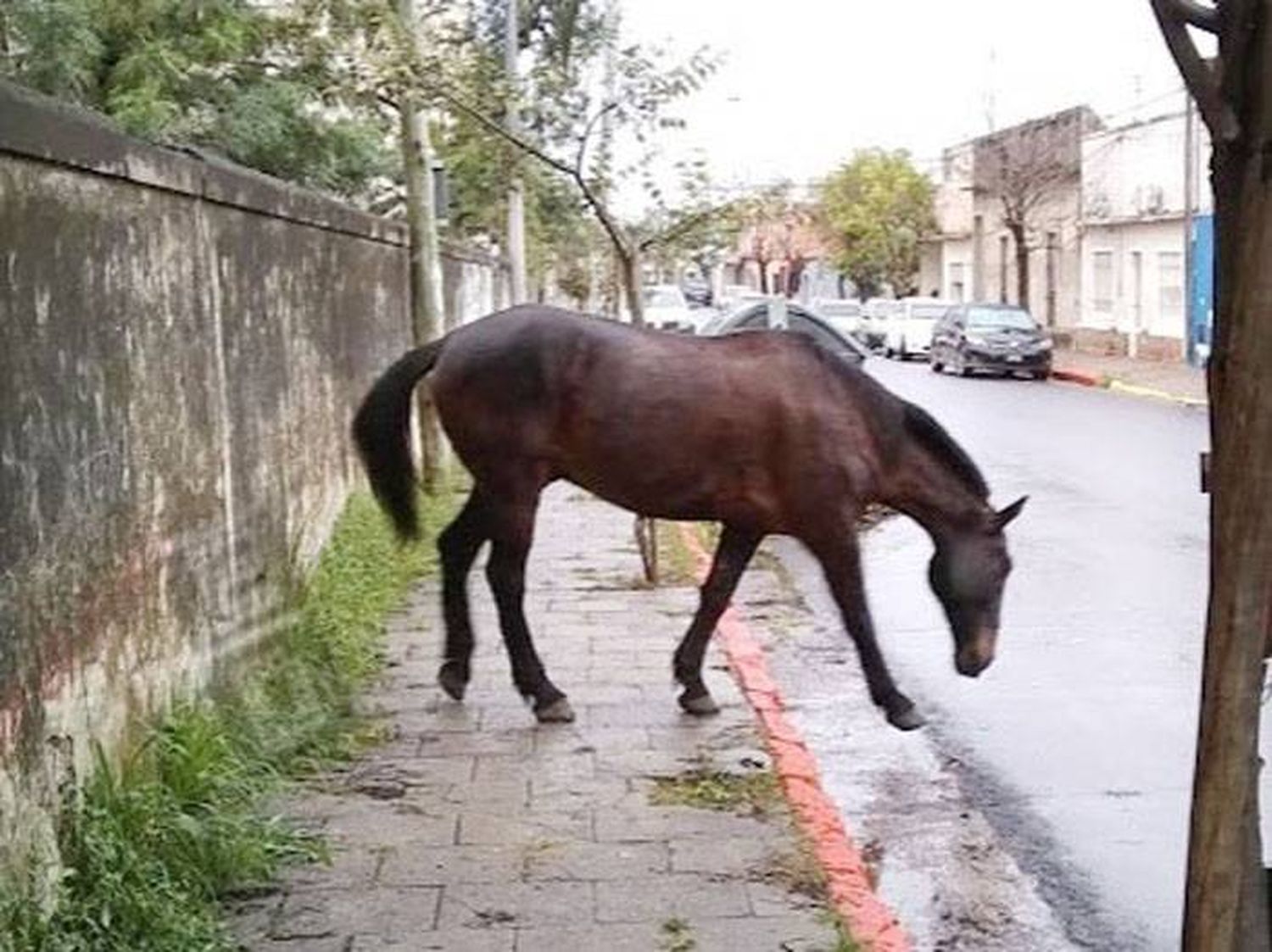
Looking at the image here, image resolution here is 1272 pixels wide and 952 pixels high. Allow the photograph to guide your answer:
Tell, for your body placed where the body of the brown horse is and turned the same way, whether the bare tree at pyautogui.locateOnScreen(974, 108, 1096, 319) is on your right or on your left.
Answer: on your left

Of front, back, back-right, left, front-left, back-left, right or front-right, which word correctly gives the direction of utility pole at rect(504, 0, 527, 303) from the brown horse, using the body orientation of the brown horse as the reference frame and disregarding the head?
left

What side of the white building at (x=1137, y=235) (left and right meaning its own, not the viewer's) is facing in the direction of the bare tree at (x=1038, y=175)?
right

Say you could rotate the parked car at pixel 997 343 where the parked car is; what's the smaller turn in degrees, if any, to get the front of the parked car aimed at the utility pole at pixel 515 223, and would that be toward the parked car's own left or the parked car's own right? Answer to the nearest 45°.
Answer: approximately 90° to the parked car's own right

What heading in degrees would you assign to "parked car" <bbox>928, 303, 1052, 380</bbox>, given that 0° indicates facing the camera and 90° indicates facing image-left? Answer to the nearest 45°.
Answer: approximately 315°

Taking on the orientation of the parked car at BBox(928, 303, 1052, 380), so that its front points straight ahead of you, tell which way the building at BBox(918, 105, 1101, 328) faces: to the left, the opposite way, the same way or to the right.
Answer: to the right

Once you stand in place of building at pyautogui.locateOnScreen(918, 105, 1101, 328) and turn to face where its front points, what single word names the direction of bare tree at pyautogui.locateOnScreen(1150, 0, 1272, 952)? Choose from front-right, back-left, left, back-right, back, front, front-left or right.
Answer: front-left

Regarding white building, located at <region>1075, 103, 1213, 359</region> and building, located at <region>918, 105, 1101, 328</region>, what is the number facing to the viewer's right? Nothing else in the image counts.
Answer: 0

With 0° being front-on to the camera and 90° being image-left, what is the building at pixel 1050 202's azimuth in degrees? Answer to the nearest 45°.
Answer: approximately 45°

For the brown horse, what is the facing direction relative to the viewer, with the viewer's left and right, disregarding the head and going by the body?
facing to the right of the viewer

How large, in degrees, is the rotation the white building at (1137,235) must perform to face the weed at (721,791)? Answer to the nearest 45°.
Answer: approximately 45° to its left

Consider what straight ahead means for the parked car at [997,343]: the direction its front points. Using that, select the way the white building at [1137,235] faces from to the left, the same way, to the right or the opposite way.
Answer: to the right

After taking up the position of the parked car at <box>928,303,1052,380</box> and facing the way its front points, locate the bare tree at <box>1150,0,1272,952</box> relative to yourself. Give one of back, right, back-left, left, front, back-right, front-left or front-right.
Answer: front-right

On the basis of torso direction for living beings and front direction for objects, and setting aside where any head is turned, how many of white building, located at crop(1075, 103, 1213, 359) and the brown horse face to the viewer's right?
1
